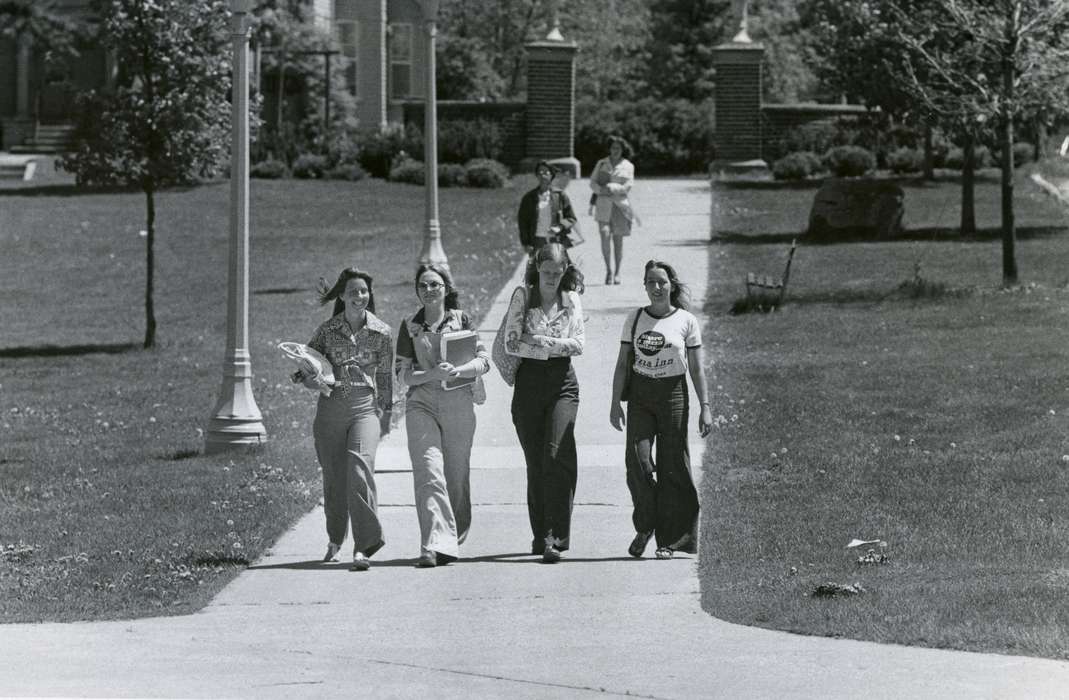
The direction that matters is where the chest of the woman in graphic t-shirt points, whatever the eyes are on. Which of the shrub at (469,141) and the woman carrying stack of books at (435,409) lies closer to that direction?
the woman carrying stack of books

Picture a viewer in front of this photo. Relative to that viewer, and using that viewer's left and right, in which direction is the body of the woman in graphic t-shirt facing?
facing the viewer

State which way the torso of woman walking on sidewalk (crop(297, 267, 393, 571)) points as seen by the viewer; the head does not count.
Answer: toward the camera

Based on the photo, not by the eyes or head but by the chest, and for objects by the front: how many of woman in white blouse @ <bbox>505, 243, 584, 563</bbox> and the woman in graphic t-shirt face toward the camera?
2

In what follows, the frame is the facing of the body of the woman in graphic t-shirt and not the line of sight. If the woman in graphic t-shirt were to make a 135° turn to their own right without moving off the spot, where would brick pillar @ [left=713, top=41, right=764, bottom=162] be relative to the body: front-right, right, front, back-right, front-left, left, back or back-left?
front-right

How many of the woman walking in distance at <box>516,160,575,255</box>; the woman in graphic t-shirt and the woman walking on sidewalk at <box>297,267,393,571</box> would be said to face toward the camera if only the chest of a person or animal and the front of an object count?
3

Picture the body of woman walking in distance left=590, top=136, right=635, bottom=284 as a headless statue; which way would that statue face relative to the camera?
toward the camera

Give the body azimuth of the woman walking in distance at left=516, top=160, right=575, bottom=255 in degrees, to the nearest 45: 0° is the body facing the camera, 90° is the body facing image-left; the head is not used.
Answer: approximately 0°

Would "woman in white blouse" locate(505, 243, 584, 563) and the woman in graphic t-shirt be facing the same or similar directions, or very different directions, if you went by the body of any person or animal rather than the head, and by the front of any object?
same or similar directions

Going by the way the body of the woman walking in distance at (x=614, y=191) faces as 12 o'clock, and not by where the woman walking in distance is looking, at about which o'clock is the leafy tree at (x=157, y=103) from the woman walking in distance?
The leafy tree is roughly at 3 o'clock from the woman walking in distance.

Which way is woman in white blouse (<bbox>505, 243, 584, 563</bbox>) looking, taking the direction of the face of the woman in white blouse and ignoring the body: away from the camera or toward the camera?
toward the camera

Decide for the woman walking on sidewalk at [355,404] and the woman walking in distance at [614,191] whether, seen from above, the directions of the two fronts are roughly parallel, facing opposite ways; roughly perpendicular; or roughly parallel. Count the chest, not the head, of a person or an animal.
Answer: roughly parallel
